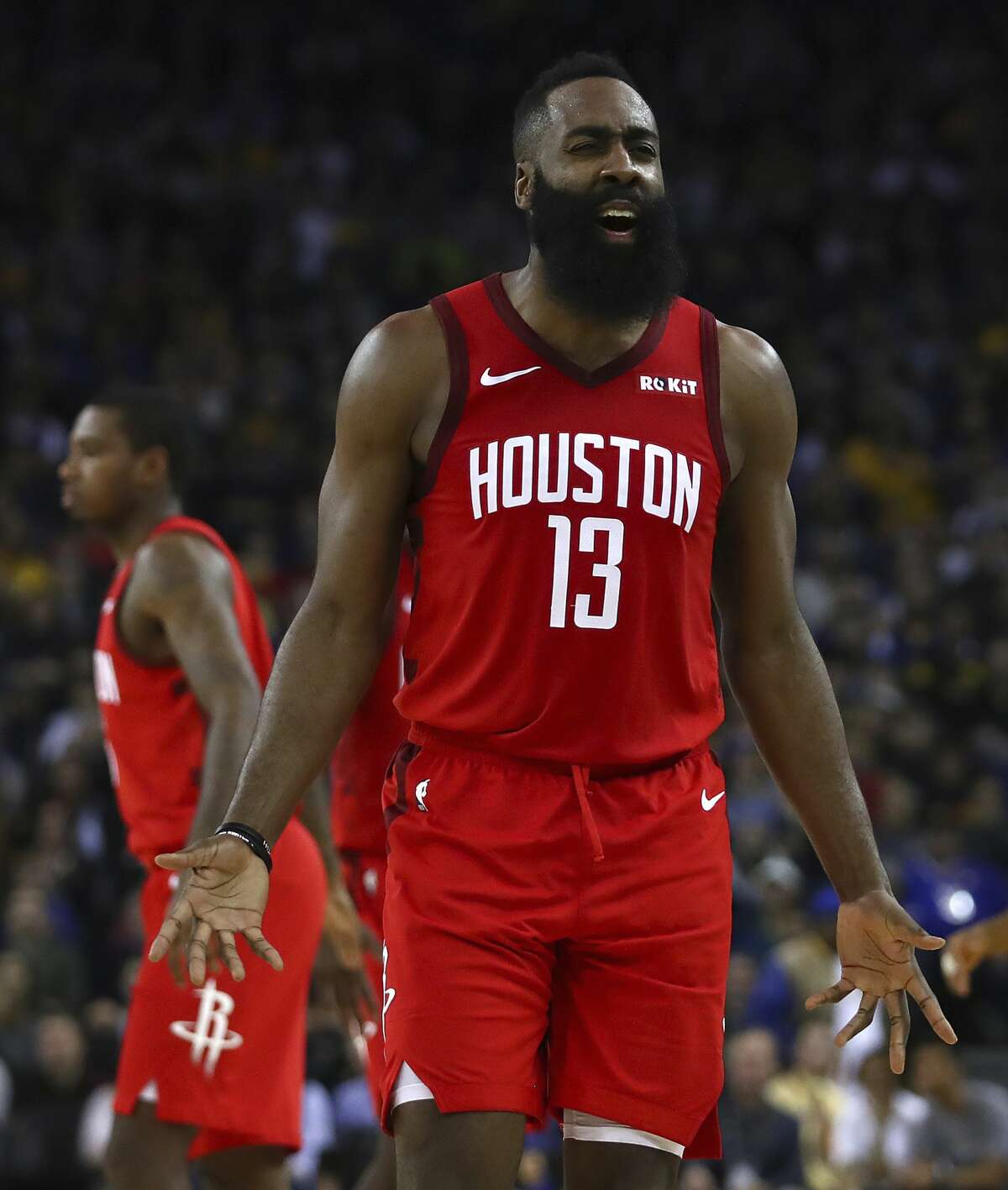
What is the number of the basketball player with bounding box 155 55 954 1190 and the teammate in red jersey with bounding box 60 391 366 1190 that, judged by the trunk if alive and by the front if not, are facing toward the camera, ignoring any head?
1

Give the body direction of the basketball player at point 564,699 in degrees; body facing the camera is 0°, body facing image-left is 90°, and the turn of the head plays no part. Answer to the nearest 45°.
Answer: approximately 0°

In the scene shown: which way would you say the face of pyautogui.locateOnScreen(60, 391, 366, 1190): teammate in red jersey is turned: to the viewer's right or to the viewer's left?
to the viewer's left

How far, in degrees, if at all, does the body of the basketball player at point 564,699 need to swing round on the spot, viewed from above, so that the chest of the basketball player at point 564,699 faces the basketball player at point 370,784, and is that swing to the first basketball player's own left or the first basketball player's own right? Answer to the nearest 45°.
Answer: approximately 180°

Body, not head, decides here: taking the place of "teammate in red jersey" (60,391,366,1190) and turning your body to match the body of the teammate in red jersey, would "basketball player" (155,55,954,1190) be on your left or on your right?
on your left
